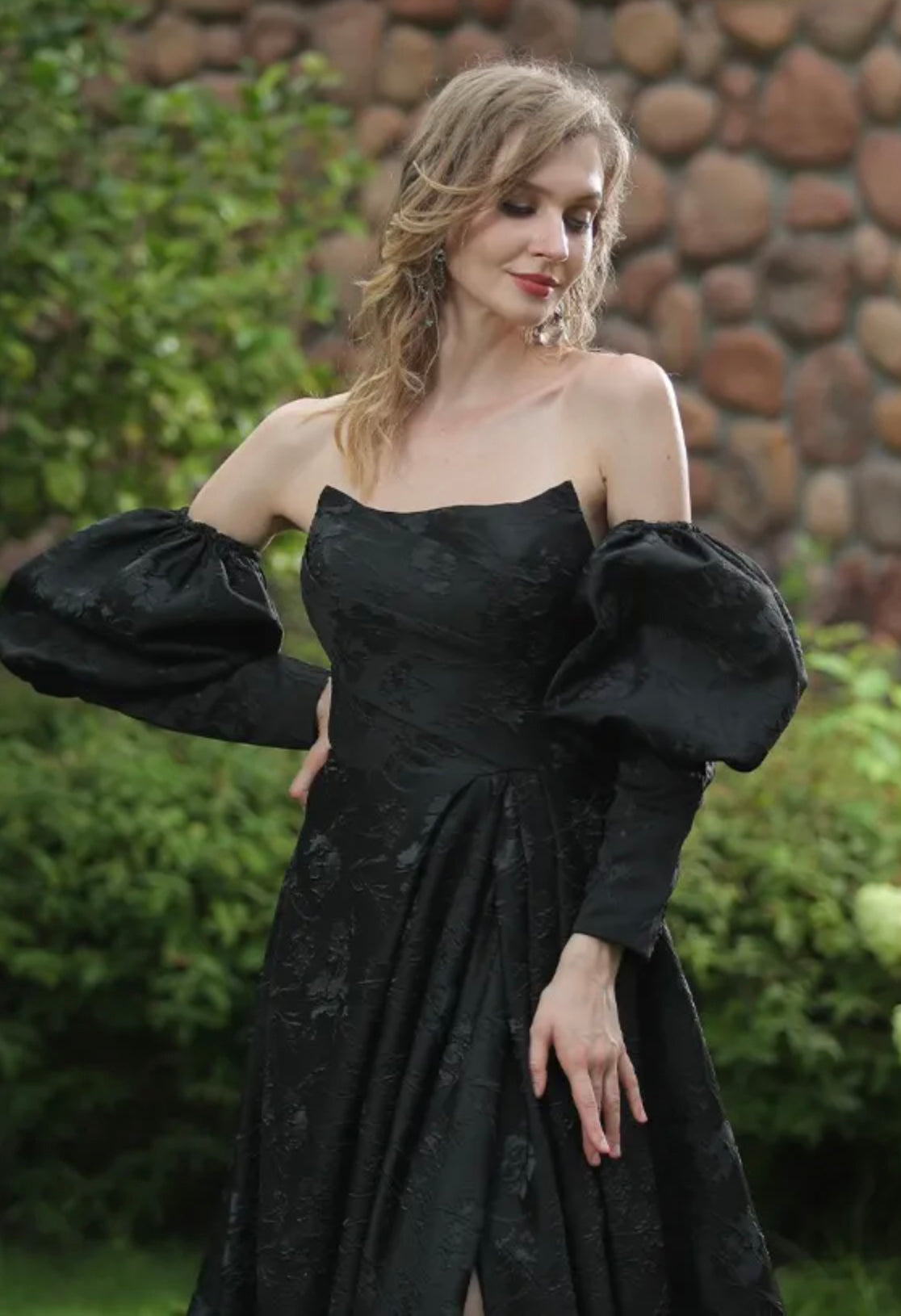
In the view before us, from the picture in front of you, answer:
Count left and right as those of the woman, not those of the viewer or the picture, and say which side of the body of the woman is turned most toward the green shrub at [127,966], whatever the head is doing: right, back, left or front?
back

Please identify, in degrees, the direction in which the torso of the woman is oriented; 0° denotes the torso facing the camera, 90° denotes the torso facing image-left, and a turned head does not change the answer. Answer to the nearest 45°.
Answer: approximately 0°

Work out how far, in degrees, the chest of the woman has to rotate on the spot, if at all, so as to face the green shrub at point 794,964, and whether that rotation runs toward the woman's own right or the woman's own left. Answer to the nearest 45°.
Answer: approximately 135° to the woman's own left
